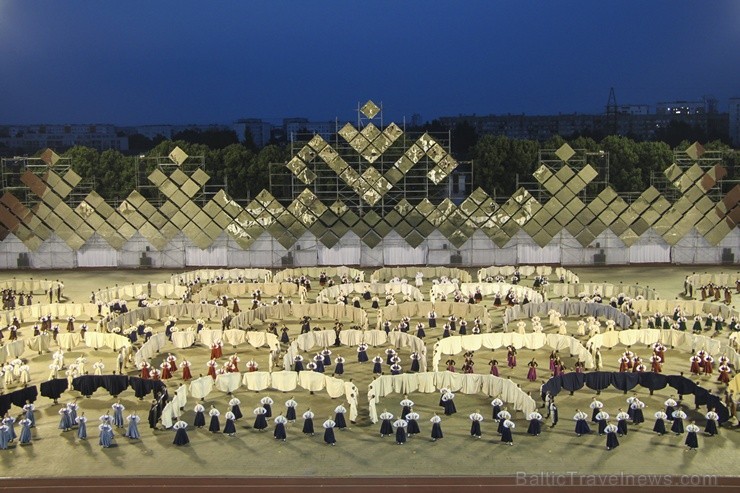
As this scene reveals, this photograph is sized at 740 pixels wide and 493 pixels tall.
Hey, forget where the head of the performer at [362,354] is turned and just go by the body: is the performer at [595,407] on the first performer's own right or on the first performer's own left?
on the first performer's own left

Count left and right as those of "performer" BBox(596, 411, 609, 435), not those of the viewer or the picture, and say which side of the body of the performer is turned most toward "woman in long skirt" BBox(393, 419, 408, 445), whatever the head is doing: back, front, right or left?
right

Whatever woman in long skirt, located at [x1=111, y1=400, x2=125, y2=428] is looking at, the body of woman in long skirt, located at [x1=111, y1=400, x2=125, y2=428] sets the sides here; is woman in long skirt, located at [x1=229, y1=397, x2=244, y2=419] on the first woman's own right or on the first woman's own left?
on the first woman's own left

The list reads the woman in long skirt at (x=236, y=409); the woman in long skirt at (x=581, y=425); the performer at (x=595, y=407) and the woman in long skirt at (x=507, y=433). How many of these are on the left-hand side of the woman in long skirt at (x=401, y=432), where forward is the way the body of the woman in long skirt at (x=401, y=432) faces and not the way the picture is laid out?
3

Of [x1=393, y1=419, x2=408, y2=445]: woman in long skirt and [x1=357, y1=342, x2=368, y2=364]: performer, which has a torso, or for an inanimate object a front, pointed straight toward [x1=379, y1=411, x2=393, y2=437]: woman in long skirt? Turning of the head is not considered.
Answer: the performer

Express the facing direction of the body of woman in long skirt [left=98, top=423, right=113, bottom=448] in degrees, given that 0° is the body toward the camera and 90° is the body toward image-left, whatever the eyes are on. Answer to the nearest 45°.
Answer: approximately 0°

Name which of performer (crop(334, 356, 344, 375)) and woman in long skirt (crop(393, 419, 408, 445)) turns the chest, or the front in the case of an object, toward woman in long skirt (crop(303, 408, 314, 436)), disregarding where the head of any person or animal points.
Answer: the performer

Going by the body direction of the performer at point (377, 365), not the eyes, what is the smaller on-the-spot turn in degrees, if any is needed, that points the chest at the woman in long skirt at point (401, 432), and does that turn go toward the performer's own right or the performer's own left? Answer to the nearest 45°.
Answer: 0° — they already face them

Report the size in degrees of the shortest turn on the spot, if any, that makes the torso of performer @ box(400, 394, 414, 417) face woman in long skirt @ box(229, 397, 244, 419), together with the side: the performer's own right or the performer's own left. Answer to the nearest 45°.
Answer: approximately 90° to the performer's own right
